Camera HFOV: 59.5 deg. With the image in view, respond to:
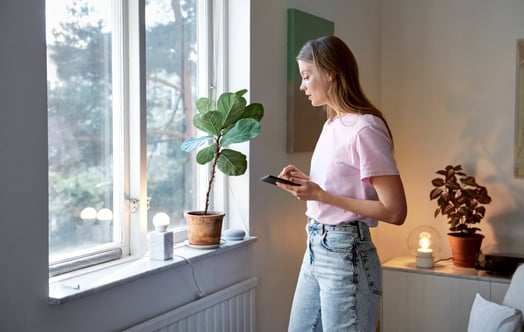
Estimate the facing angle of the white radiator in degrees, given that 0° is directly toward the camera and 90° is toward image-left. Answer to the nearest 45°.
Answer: approximately 315°

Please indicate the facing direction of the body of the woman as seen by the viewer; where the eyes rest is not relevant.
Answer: to the viewer's left

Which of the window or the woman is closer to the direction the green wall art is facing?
the woman

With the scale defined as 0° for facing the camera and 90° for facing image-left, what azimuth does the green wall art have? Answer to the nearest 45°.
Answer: approximately 315°

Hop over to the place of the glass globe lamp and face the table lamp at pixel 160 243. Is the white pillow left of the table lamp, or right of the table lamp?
left

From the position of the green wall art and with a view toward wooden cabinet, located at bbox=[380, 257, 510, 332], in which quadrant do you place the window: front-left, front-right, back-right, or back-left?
back-right
